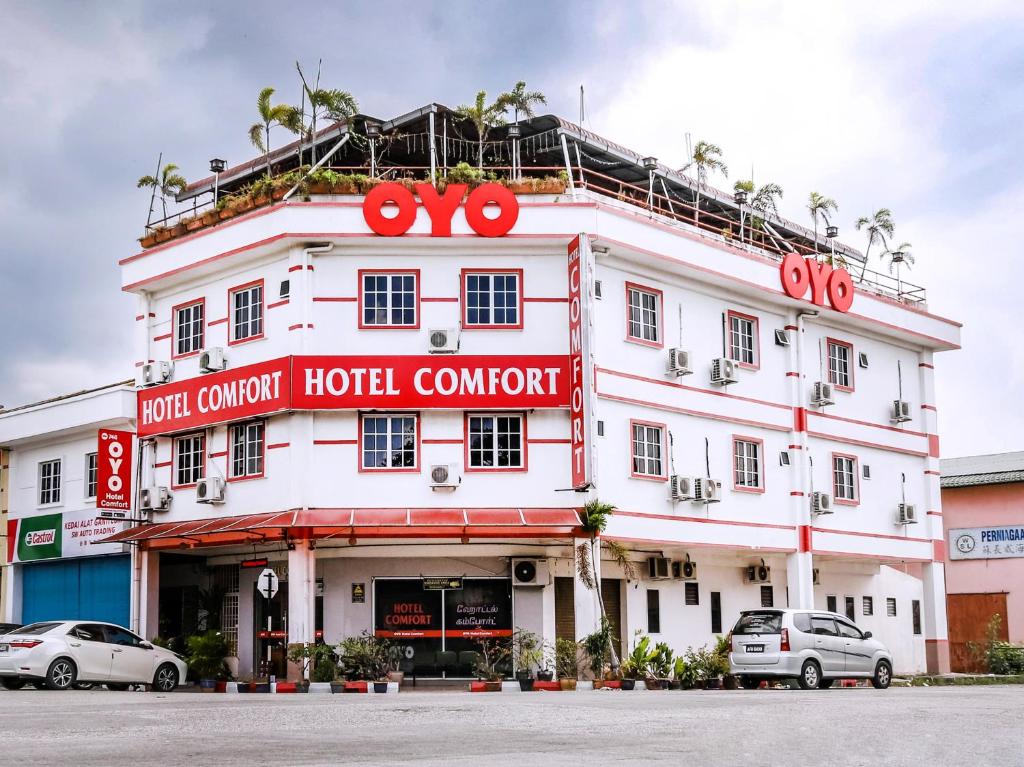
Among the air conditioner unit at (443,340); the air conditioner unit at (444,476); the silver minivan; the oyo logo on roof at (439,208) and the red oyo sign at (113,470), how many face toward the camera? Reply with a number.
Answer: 4

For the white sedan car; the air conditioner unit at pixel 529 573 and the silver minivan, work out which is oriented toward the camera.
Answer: the air conditioner unit

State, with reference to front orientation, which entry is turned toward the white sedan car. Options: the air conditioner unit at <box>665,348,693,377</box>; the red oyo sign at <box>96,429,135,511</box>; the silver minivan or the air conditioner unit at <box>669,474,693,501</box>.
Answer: the red oyo sign

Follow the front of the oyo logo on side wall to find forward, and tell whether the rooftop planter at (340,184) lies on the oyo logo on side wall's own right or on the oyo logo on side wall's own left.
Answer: on the oyo logo on side wall's own right

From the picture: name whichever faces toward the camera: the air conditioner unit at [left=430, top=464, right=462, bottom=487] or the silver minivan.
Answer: the air conditioner unit

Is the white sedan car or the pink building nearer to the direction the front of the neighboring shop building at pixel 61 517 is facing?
the white sedan car

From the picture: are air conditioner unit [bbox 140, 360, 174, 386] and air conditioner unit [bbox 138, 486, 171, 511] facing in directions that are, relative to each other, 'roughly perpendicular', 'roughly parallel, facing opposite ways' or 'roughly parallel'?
roughly parallel

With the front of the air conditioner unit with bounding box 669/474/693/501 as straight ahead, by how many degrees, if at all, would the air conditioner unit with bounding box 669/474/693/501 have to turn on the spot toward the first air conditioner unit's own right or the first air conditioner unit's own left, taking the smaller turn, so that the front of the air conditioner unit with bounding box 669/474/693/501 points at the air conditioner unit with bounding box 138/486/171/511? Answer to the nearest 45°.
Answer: approximately 135° to the first air conditioner unit's own right

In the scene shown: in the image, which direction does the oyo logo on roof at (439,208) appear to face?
toward the camera

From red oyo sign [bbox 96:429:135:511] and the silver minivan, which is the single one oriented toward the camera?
the red oyo sign

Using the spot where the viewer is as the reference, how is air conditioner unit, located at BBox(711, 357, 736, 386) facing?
facing the viewer and to the right of the viewer

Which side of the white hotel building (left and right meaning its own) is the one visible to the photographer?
front

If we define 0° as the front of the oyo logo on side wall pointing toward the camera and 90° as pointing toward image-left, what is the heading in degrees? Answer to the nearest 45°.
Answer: approximately 315°

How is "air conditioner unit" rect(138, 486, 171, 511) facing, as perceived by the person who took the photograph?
facing the viewer and to the left of the viewer

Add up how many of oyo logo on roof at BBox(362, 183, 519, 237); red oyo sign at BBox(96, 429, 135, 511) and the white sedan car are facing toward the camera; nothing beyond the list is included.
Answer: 2

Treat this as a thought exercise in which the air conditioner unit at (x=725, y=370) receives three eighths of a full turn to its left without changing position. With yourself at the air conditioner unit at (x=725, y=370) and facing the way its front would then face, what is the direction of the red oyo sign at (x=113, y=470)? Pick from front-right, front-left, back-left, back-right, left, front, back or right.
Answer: left

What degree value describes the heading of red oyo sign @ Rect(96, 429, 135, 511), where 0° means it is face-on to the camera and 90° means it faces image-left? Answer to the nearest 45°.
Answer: approximately 0°

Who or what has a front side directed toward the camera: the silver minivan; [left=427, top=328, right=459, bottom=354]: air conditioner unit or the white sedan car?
the air conditioner unit
